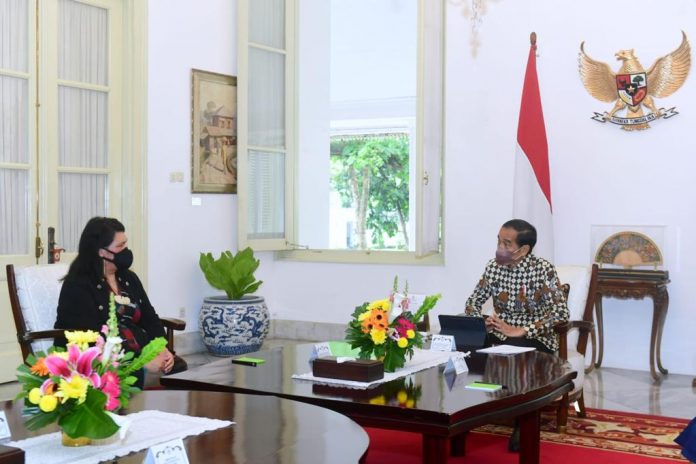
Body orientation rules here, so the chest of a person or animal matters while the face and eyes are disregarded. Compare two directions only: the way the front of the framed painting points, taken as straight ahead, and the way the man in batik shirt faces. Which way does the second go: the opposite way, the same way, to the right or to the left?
to the right

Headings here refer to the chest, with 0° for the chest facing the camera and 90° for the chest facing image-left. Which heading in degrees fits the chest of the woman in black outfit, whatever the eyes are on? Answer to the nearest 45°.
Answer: approximately 315°

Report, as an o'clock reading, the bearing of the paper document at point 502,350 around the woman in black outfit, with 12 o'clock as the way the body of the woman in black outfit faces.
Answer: The paper document is roughly at 11 o'clock from the woman in black outfit.

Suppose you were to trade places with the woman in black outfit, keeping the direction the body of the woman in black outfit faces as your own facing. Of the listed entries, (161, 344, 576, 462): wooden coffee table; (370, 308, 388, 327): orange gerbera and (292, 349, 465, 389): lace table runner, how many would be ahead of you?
3

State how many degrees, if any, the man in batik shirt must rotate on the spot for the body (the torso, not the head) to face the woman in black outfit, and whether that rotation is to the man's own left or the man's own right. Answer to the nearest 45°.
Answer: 0° — they already face them

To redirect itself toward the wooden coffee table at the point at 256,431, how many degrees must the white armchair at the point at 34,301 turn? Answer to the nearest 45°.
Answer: approximately 45° to its right

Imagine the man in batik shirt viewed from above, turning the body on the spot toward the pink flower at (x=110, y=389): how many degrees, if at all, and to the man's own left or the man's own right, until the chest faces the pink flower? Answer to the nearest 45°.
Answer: approximately 45° to the man's own left
